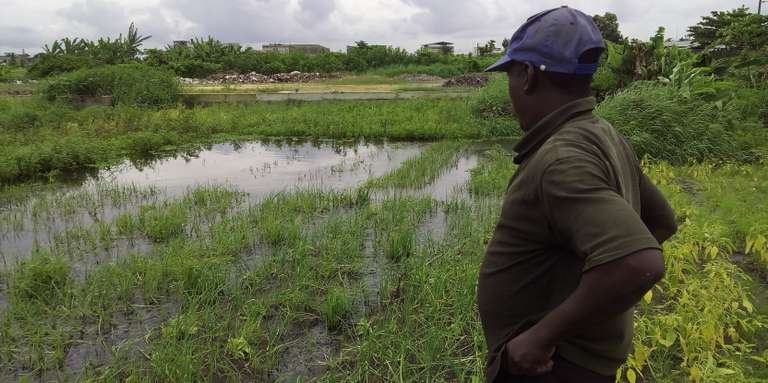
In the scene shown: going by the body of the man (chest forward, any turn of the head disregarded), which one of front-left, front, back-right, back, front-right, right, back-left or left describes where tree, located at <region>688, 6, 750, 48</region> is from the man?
front-right

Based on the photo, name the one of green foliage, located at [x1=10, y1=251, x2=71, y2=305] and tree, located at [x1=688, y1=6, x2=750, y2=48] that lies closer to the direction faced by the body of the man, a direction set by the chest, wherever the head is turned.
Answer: the green foliage

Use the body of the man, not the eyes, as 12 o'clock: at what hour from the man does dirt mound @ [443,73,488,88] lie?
The dirt mound is roughly at 1 o'clock from the man.

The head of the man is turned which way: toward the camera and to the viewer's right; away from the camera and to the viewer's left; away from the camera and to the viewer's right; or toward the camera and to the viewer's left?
away from the camera and to the viewer's left

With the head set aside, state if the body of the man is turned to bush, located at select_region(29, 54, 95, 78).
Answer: yes

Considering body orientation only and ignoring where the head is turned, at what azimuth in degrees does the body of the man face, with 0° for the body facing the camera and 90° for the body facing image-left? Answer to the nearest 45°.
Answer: approximately 135°

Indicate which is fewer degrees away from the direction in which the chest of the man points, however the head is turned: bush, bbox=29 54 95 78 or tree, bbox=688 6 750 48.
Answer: the bush

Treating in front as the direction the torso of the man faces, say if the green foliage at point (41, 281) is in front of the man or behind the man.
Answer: in front

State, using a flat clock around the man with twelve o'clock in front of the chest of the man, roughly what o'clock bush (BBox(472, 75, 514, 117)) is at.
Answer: The bush is roughly at 1 o'clock from the man.

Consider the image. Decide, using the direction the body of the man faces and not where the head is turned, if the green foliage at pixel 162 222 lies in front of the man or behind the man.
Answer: in front

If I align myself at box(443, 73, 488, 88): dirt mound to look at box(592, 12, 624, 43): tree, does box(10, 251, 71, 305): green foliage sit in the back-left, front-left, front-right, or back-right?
back-right

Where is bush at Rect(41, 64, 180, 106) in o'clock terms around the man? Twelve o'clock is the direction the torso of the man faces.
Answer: The bush is roughly at 12 o'clock from the man.
